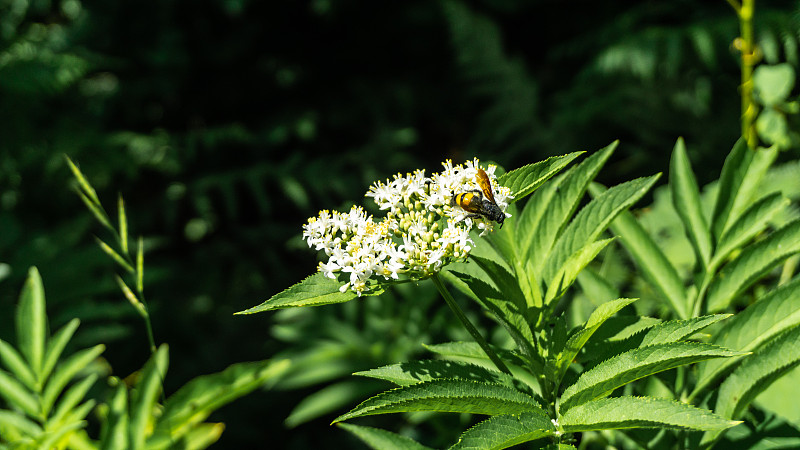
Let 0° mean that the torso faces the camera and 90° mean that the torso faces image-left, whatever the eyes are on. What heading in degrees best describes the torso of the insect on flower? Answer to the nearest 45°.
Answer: approximately 270°
